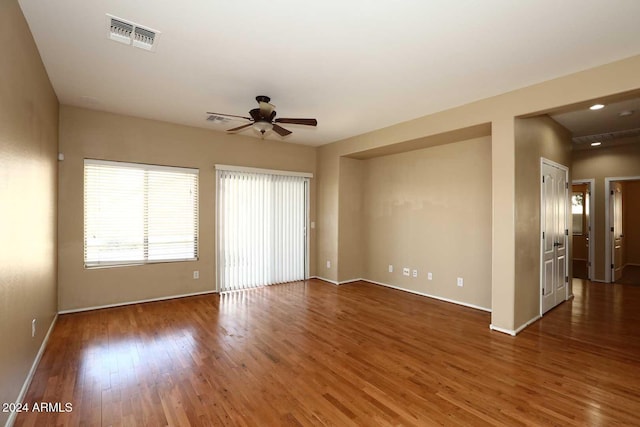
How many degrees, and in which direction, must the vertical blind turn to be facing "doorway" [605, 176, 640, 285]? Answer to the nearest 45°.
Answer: approximately 45° to its left

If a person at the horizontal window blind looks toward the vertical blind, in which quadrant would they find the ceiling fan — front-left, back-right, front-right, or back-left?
front-right

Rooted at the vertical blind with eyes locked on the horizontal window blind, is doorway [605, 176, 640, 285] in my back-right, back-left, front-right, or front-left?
back-left

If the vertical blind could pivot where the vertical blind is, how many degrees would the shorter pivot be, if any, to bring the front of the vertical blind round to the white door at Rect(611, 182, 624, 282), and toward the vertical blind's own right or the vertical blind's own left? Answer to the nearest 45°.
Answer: approximately 45° to the vertical blind's own left

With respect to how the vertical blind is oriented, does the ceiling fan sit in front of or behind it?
in front

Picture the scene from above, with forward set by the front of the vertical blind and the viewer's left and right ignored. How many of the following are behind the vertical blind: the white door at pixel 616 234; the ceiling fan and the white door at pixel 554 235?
0

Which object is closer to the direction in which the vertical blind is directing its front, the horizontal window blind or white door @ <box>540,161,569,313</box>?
the white door

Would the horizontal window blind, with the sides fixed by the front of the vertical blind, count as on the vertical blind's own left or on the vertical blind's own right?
on the vertical blind's own right

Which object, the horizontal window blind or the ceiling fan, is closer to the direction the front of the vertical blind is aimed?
the ceiling fan
